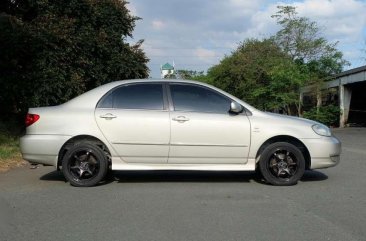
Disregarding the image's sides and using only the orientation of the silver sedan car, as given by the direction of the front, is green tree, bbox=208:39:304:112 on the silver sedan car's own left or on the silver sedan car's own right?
on the silver sedan car's own left

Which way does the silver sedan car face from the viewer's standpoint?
to the viewer's right

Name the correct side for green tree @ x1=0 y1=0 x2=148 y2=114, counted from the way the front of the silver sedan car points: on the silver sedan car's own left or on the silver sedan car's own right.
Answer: on the silver sedan car's own left

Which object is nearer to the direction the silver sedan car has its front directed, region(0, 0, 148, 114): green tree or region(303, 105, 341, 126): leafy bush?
the leafy bush

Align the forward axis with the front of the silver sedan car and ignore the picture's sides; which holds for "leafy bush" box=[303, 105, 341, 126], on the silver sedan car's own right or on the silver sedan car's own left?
on the silver sedan car's own left
